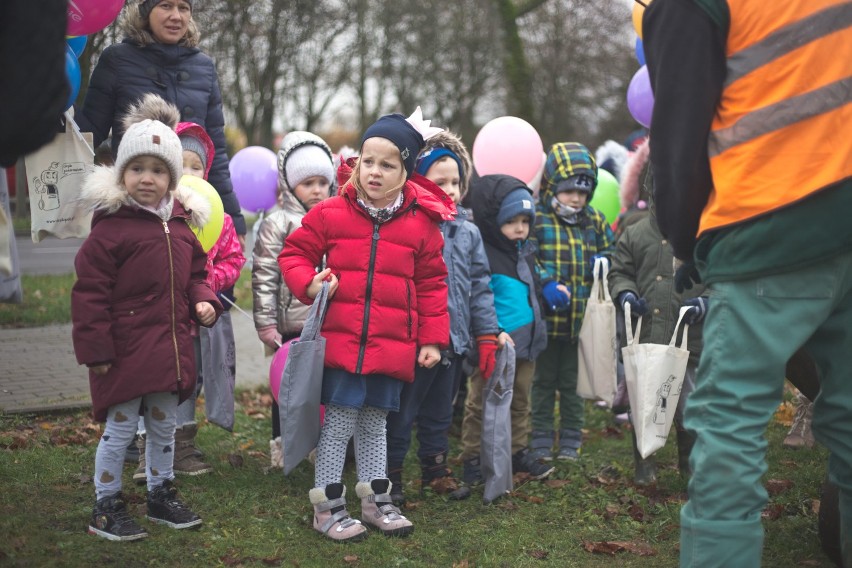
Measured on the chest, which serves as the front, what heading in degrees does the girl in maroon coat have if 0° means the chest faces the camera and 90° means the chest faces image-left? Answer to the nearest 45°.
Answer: approximately 315°

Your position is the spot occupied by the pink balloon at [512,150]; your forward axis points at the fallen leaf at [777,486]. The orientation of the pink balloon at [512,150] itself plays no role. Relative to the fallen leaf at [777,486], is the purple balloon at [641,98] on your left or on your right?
left

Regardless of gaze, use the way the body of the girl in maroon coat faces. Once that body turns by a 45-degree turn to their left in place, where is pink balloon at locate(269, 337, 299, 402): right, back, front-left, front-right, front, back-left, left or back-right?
front-left

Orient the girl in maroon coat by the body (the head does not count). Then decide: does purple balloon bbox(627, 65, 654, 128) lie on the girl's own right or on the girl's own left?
on the girl's own left
